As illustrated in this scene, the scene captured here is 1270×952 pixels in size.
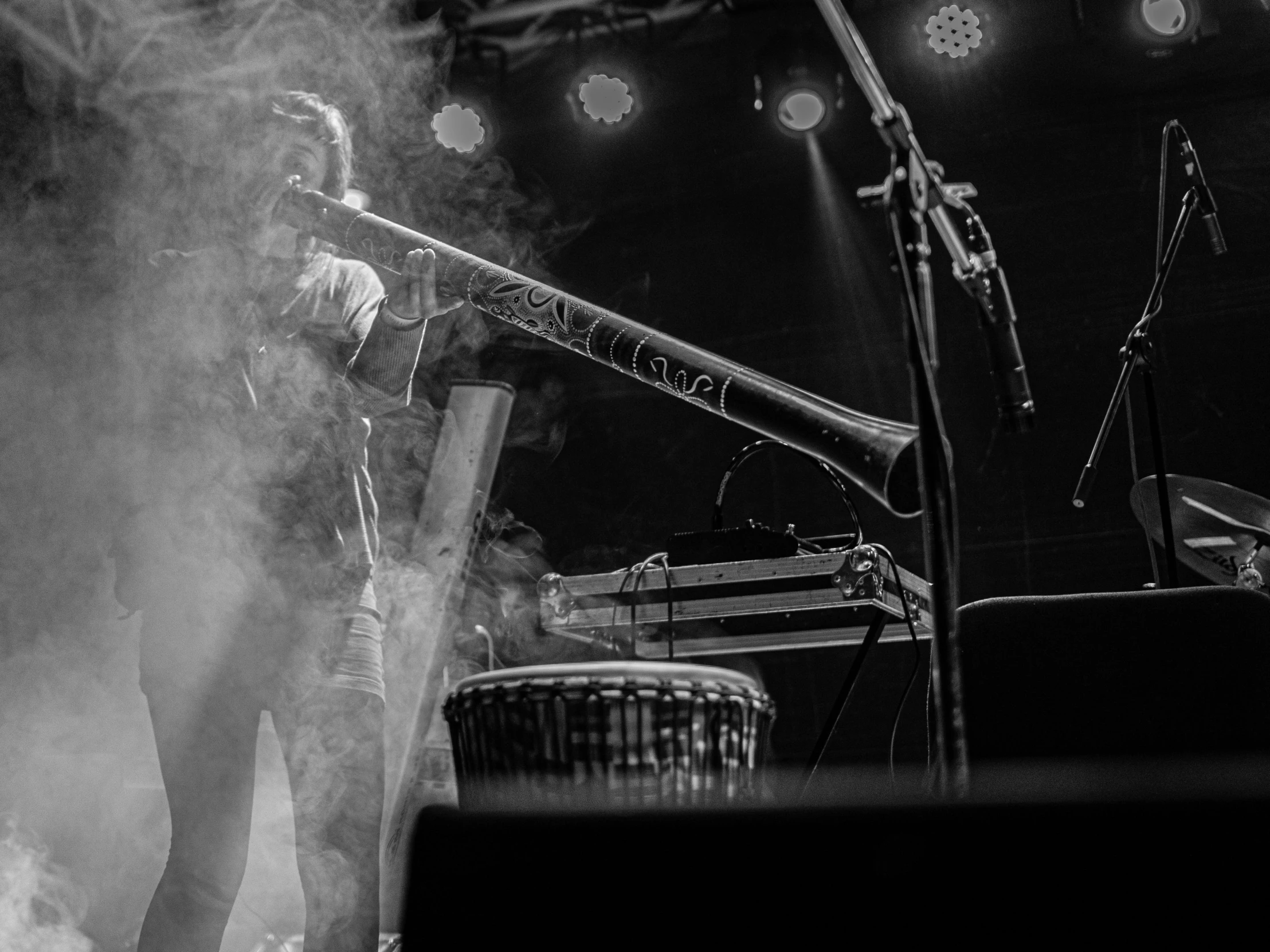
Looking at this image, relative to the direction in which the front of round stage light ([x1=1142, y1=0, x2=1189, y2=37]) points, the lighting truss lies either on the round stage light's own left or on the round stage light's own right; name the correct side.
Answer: on the round stage light's own right

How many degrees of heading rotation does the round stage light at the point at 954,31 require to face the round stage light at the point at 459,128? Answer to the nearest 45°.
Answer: approximately 90° to its right

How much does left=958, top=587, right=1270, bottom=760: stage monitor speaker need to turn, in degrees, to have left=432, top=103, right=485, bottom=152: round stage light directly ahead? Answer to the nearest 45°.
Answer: approximately 45° to its left

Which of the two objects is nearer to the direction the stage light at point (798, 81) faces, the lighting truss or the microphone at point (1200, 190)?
the microphone

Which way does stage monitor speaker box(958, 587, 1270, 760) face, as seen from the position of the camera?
facing away from the viewer

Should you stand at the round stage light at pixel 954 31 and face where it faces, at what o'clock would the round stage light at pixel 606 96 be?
the round stage light at pixel 606 96 is roughly at 3 o'clock from the round stage light at pixel 954 31.
